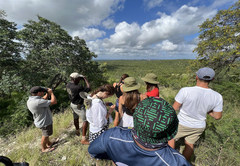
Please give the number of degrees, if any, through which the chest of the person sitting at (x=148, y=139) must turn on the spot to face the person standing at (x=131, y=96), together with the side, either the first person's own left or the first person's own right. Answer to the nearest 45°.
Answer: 0° — they already face them

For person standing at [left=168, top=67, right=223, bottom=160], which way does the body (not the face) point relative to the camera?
away from the camera

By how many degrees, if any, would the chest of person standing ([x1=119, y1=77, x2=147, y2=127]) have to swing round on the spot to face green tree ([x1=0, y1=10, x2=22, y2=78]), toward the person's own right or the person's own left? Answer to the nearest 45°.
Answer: approximately 45° to the person's own left

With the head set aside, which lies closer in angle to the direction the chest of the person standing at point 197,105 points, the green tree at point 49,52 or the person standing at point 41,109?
the green tree

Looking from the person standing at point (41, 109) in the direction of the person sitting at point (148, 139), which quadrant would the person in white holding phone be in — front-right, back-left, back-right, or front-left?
front-left

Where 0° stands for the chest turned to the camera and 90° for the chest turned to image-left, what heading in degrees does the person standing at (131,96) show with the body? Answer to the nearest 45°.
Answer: approximately 180°

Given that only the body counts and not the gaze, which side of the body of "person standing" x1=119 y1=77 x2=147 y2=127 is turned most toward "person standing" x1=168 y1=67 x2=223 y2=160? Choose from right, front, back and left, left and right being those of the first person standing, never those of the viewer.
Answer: right

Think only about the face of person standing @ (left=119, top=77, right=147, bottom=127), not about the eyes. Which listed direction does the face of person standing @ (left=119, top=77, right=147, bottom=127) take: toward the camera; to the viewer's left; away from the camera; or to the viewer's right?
away from the camera

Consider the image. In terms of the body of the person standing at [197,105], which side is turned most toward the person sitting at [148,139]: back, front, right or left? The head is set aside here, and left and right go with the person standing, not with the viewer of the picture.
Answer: back

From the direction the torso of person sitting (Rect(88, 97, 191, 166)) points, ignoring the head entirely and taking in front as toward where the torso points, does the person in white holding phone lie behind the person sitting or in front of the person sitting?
in front

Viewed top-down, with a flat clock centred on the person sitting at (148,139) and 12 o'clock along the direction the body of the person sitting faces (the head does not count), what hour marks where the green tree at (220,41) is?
The green tree is roughly at 1 o'clock from the person sitting.

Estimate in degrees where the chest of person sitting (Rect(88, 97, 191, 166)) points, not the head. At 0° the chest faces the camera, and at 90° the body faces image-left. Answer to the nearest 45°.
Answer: approximately 180°

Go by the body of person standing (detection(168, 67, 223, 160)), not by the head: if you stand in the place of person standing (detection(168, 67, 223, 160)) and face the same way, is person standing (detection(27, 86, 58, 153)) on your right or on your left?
on your left

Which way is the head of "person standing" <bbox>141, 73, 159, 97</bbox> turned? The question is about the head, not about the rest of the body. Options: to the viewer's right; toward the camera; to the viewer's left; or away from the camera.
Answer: away from the camera
